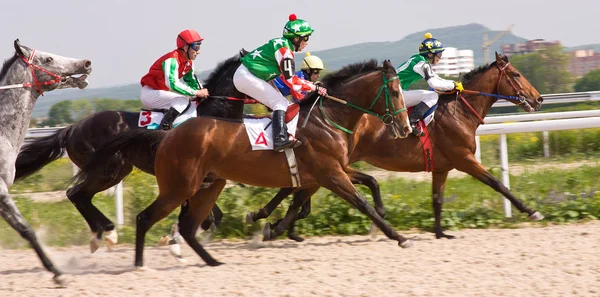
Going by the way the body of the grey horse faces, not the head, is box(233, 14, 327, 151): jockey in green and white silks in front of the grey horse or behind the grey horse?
in front

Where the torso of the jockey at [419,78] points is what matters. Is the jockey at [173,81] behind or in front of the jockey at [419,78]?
behind

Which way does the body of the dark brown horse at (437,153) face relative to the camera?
to the viewer's right

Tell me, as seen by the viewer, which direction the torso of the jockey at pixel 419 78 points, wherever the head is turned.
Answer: to the viewer's right

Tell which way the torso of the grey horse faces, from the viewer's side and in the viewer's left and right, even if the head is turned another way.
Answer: facing to the right of the viewer

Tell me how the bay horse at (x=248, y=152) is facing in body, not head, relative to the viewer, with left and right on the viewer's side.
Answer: facing to the right of the viewer

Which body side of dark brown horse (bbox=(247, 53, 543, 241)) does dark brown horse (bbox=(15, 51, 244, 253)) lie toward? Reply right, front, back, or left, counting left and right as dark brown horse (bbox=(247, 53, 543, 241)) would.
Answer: back

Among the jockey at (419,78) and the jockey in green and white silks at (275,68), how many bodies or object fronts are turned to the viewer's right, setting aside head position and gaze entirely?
2

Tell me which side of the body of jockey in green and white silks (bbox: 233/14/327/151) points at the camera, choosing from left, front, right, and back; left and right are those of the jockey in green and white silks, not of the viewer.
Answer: right

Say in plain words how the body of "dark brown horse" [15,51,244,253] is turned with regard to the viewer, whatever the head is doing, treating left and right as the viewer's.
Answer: facing to the right of the viewer

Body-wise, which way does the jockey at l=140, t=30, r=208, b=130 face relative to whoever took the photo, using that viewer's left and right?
facing to the right of the viewer

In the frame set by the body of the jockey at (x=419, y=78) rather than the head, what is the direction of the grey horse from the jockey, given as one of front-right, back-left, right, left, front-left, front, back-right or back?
back-right

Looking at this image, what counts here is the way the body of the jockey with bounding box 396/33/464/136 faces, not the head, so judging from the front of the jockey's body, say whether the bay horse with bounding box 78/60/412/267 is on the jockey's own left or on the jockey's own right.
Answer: on the jockey's own right
